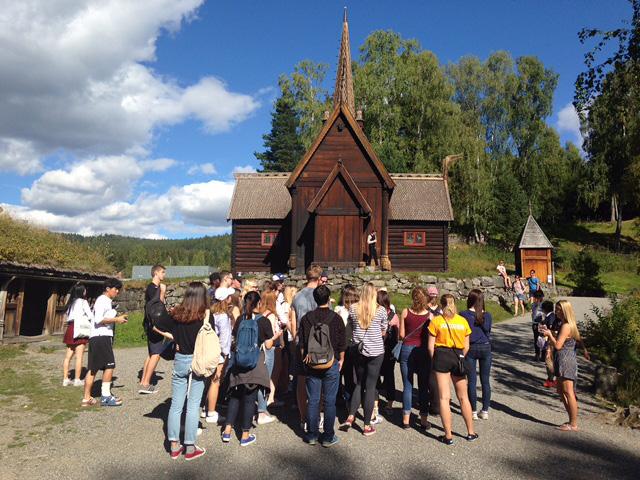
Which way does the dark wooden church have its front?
toward the camera

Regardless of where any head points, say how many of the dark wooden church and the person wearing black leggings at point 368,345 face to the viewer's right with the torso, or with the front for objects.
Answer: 0

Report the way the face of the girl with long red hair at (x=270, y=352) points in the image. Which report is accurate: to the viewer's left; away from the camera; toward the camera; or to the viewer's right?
away from the camera

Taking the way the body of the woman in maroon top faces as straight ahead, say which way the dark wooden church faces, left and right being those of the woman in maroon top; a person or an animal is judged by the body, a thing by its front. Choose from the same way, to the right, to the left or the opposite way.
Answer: the opposite way

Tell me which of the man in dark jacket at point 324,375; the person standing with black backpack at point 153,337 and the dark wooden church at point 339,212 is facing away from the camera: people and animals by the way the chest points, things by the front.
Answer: the man in dark jacket

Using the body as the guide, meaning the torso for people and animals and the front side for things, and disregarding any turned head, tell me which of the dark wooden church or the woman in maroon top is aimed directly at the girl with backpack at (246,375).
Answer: the dark wooden church

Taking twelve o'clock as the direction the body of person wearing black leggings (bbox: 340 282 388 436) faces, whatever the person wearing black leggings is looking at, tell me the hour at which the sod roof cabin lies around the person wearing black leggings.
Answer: The sod roof cabin is roughly at 10 o'clock from the person wearing black leggings.

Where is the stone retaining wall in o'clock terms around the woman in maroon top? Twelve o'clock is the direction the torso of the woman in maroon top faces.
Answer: The stone retaining wall is roughly at 12 o'clock from the woman in maroon top.

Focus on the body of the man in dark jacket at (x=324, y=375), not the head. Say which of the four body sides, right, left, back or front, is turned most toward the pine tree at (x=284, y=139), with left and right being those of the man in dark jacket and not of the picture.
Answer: front

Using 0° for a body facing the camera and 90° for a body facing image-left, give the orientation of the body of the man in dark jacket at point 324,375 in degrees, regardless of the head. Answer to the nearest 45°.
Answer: approximately 180°

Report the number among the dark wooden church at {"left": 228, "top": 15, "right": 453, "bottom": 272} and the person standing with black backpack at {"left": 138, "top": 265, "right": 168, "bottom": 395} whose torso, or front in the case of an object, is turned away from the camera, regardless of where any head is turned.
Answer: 0

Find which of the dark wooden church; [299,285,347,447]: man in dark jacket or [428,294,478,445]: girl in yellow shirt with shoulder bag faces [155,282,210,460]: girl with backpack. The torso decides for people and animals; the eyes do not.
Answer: the dark wooden church

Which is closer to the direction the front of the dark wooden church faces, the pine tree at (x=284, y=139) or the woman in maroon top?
the woman in maroon top

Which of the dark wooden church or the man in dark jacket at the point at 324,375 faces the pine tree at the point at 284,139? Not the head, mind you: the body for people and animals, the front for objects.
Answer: the man in dark jacket

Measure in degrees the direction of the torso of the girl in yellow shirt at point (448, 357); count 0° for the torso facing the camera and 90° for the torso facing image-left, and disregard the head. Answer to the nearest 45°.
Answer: approximately 180°

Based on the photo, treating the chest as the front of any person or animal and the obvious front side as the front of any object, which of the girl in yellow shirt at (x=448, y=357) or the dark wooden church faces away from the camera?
the girl in yellow shirt

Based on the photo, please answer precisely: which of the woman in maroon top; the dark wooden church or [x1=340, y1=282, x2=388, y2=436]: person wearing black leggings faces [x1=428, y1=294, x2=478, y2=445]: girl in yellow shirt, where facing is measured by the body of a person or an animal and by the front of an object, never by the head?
the dark wooden church

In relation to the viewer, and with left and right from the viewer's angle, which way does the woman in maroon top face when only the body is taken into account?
facing away from the viewer
